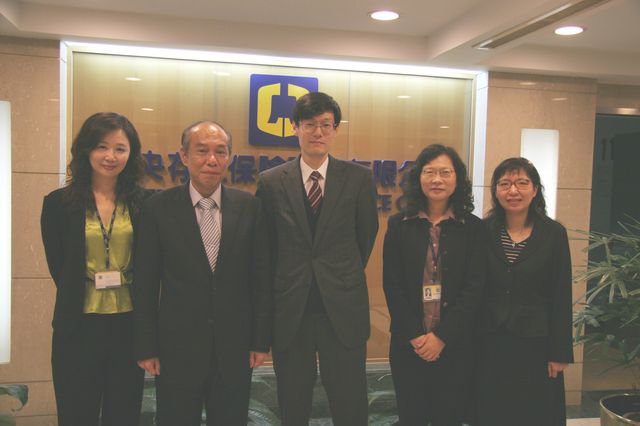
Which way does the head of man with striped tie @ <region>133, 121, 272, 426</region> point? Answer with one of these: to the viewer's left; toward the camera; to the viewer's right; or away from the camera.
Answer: toward the camera

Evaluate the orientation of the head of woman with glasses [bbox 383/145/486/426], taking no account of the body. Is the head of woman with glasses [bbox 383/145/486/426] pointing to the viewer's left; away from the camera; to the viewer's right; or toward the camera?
toward the camera

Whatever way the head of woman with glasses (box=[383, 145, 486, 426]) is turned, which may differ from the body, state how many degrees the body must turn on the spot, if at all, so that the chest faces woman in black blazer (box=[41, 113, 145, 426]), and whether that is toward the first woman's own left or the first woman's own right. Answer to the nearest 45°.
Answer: approximately 90° to the first woman's own right

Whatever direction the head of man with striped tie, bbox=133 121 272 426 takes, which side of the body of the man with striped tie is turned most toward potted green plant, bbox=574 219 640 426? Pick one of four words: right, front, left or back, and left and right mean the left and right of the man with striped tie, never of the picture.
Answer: left

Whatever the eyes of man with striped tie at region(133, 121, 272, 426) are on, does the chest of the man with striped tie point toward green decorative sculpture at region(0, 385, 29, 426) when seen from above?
no

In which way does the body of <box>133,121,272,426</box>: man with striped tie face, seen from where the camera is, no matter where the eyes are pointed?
toward the camera

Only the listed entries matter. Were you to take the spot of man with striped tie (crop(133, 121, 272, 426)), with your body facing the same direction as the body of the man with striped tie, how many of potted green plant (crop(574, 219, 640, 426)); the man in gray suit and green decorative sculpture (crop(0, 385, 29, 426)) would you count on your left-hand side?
2

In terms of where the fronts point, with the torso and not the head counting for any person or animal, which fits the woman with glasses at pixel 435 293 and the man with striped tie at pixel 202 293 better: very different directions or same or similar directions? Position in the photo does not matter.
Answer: same or similar directions

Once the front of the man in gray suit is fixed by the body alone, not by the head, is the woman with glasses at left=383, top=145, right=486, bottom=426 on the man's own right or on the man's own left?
on the man's own left

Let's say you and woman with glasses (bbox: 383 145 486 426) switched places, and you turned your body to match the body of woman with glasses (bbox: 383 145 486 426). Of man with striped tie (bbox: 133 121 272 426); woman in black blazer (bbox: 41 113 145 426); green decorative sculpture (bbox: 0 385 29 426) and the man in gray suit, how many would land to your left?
0

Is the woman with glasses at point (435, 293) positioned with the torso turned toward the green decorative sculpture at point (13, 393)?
no

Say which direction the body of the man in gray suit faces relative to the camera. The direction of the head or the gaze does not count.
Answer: toward the camera

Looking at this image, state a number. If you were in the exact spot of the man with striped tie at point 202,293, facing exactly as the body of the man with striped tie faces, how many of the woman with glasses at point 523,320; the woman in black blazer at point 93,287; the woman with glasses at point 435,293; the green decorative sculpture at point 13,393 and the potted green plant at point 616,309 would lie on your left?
3

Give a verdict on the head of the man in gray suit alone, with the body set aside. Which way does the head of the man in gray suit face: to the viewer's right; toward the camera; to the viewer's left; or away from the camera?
toward the camera

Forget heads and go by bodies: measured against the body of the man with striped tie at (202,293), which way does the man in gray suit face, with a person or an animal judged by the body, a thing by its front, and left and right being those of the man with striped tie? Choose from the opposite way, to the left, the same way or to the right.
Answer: the same way

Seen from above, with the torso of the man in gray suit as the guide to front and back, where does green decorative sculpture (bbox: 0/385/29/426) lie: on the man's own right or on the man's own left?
on the man's own right

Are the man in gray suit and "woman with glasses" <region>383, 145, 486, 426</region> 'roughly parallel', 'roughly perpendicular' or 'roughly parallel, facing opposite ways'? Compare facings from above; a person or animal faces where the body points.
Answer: roughly parallel
